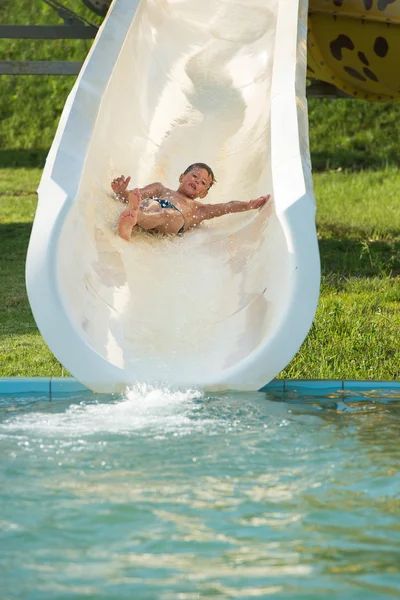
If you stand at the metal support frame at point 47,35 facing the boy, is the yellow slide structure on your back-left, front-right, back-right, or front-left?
front-left

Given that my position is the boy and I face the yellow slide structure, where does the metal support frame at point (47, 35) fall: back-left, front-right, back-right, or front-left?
front-left

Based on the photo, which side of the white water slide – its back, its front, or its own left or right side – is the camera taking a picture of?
front

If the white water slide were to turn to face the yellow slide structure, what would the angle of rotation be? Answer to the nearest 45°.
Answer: approximately 135° to its left
